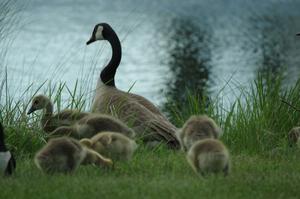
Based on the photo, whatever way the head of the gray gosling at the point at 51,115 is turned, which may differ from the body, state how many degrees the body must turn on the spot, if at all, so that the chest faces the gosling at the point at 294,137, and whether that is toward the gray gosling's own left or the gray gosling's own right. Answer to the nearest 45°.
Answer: approximately 180°

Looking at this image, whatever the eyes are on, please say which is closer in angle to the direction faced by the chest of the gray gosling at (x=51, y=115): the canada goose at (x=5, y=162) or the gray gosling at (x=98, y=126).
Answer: the canada goose

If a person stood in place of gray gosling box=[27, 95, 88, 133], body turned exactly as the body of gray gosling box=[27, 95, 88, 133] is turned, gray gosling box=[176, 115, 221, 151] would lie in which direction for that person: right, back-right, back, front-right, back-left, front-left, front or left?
back-left

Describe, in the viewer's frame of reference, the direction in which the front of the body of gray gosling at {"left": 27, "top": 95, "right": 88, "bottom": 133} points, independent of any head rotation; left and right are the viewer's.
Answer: facing to the left of the viewer

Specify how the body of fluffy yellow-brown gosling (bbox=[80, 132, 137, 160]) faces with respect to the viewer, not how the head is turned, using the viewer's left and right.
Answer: facing to the left of the viewer

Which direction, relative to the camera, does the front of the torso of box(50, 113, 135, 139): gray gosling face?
to the viewer's left
